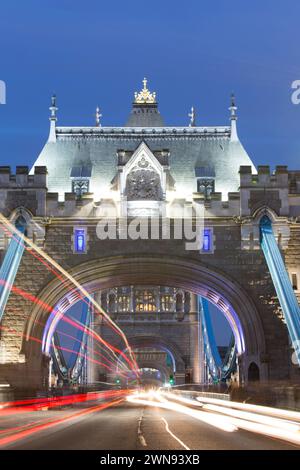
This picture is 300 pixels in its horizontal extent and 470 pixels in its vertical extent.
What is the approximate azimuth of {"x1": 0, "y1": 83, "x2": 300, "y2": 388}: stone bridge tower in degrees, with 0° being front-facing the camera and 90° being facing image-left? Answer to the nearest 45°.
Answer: approximately 0°
